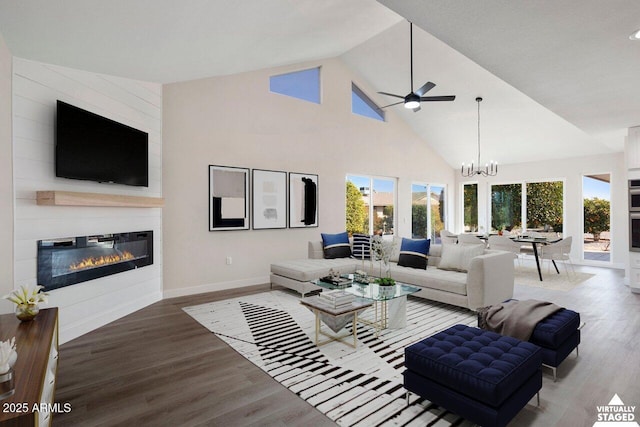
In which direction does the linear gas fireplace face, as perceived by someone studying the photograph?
facing the viewer and to the right of the viewer

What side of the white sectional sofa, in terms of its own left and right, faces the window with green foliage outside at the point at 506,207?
back

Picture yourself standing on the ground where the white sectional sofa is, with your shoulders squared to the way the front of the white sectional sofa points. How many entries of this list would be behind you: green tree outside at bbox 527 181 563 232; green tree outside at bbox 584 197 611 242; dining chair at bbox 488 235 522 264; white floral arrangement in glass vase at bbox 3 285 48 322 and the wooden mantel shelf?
3

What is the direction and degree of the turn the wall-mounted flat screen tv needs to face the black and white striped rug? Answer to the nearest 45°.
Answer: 0° — it already faces it

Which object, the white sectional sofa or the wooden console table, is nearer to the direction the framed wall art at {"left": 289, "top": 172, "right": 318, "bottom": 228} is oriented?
the white sectional sofa

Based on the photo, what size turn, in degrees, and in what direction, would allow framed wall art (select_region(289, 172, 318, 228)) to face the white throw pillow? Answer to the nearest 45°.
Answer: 0° — it already faces it

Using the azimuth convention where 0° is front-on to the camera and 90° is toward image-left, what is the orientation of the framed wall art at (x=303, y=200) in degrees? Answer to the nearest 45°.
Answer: approximately 315°

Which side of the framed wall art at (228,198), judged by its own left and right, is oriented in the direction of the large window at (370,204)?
left

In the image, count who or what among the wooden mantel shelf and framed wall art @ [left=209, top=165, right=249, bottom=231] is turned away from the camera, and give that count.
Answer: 0

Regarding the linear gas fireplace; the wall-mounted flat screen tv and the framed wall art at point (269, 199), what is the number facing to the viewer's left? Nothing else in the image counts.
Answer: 0

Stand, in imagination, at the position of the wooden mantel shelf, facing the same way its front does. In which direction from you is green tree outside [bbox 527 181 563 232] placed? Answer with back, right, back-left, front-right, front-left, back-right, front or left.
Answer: front-left
